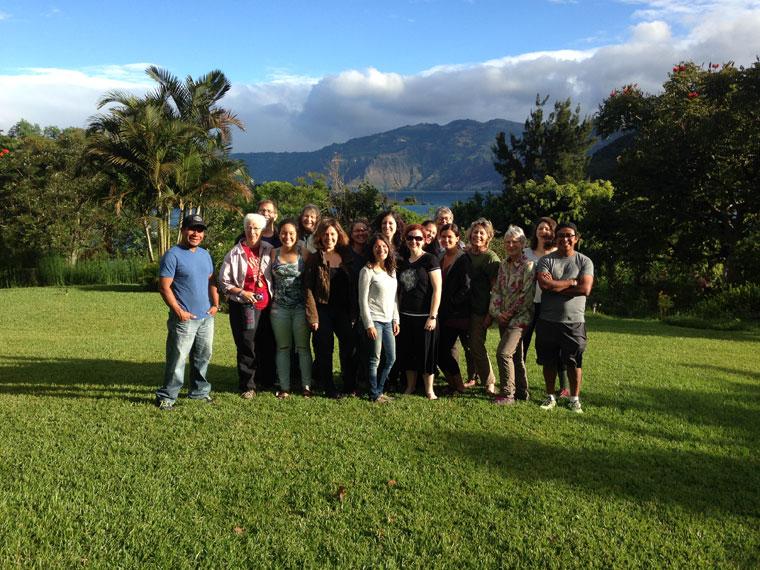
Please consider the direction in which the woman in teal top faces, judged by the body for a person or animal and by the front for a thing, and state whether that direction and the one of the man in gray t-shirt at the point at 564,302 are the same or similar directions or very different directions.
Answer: same or similar directions

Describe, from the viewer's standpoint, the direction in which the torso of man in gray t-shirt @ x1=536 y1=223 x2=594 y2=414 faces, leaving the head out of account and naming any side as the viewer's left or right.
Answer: facing the viewer

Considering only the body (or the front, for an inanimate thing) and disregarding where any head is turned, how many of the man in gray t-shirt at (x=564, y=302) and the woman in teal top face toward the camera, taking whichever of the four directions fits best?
2

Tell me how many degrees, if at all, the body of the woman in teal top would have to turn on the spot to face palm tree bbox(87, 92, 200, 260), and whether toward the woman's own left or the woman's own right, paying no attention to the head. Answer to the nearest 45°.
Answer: approximately 180°

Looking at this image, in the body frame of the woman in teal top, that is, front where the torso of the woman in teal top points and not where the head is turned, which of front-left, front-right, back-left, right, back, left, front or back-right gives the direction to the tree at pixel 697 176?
back-left

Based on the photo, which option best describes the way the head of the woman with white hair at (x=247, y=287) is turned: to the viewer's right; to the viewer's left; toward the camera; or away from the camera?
toward the camera

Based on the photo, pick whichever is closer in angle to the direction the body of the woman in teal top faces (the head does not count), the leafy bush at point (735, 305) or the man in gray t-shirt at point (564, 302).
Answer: the man in gray t-shirt

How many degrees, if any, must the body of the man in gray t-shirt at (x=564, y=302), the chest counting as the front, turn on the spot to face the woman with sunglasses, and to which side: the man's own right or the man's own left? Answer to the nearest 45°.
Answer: approximately 90° to the man's own right

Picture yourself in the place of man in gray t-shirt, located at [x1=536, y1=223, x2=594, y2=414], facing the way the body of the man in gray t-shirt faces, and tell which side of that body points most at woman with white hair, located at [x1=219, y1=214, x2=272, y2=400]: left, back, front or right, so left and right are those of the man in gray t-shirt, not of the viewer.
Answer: right

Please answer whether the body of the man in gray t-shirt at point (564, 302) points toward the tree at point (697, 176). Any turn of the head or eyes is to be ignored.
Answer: no

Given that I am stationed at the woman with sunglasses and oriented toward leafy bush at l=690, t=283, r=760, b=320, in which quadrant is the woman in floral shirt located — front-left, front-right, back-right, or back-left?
front-right

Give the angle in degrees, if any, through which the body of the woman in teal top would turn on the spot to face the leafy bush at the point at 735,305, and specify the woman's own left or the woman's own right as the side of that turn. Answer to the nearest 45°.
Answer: approximately 135° to the woman's own left

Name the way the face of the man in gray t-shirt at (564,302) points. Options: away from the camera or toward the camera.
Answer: toward the camera

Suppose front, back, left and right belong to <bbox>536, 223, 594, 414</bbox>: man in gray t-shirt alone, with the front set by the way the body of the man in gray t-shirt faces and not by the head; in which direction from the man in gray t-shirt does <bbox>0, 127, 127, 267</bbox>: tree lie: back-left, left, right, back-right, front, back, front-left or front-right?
back-right

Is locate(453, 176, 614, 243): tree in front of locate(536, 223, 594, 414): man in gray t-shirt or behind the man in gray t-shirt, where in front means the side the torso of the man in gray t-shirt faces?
behind

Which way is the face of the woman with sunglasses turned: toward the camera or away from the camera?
toward the camera

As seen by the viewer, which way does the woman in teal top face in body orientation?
toward the camera

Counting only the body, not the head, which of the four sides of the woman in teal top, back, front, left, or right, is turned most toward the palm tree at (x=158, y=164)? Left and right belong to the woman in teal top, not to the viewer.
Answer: back

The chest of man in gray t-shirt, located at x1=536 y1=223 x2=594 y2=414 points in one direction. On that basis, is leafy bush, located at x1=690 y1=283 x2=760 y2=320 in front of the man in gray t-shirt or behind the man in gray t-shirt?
behind

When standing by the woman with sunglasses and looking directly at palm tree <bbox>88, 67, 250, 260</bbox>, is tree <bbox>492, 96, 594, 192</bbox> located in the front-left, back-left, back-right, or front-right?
front-right
